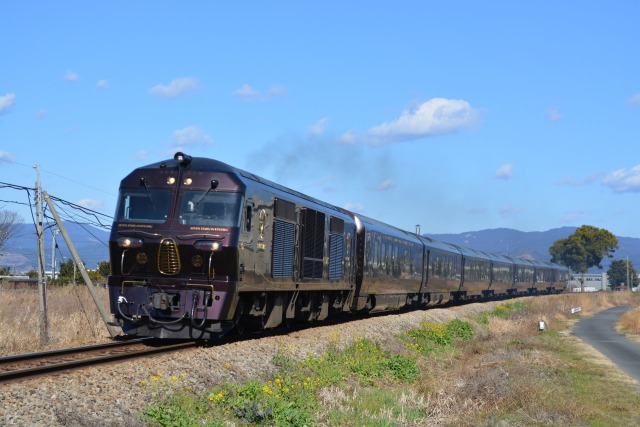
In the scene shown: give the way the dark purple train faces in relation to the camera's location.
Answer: facing the viewer and to the left of the viewer

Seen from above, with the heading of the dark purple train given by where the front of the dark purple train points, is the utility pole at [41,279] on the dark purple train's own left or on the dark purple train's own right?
on the dark purple train's own right
